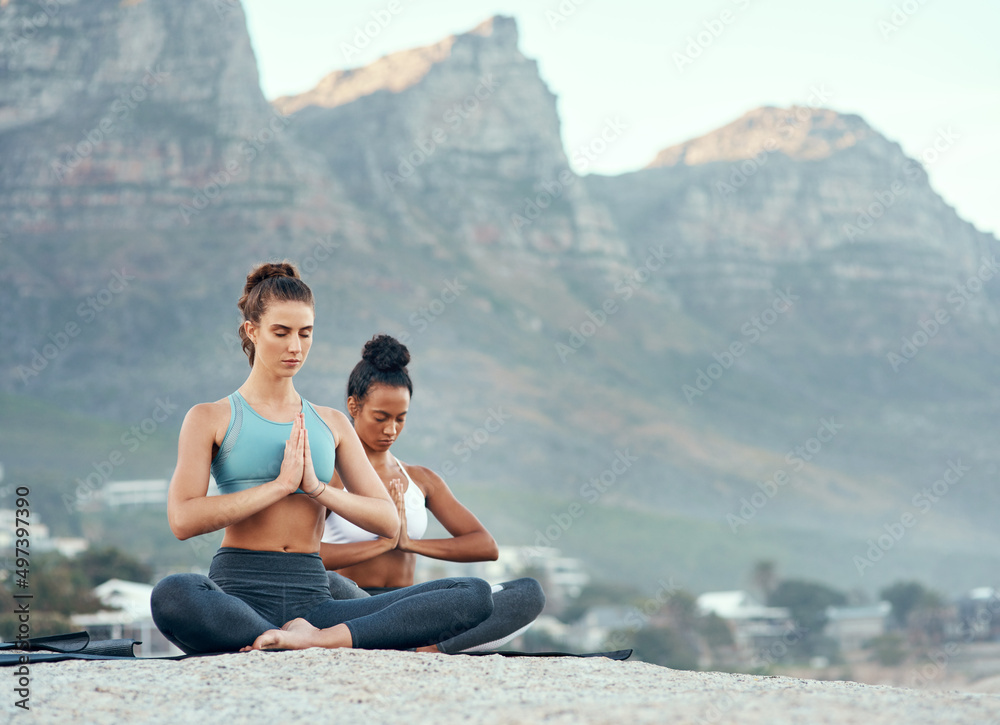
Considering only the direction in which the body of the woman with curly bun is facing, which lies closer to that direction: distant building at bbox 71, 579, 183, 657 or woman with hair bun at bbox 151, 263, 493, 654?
the woman with hair bun

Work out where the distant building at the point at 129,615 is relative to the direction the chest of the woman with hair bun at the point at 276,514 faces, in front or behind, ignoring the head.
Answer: behind

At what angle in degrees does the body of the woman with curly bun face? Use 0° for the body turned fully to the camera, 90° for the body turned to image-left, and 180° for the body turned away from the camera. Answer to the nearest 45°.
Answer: approximately 315°

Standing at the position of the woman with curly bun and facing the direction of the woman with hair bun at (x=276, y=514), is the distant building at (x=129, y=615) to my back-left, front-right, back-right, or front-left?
back-right

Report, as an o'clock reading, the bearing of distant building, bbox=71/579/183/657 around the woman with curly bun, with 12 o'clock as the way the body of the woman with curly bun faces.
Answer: The distant building is roughly at 7 o'clock from the woman with curly bun.

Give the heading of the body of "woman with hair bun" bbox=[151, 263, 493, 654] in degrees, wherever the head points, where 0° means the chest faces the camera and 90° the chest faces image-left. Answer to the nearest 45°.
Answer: approximately 315°
